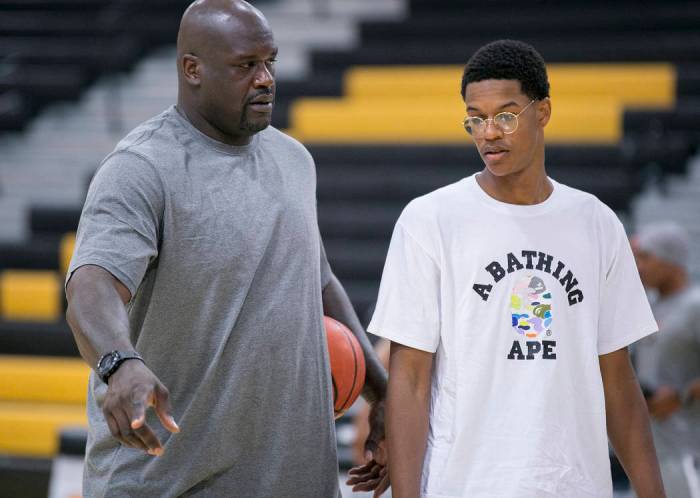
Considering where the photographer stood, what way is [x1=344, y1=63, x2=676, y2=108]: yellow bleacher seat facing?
facing the viewer

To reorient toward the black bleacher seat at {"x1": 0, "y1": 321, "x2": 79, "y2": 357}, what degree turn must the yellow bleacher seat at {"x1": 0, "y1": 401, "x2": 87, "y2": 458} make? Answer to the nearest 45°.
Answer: approximately 180°

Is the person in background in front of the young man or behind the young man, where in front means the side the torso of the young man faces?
behind

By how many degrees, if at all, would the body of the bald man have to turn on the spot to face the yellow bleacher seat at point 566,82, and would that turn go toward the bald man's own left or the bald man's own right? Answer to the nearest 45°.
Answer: approximately 90° to the bald man's own left

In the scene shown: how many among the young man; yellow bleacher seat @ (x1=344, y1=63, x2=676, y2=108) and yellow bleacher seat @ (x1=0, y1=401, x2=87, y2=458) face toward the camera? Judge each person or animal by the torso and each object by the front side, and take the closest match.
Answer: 3

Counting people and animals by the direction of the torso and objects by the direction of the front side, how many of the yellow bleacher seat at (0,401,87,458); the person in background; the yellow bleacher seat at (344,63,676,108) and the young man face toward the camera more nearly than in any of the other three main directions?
3

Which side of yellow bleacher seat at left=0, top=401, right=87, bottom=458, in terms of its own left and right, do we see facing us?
front

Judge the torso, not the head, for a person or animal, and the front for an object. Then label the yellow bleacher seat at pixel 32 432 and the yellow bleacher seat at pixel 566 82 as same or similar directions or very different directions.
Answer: same or similar directions

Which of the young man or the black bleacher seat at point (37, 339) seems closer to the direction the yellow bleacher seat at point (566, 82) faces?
the young man

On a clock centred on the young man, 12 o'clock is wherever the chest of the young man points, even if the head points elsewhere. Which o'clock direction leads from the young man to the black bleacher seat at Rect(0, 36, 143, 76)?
The black bleacher seat is roughly at 5 o'clock from the young man.

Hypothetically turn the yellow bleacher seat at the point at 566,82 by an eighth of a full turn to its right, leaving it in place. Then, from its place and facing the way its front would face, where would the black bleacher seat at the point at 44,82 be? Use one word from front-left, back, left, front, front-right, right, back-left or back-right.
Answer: front-right

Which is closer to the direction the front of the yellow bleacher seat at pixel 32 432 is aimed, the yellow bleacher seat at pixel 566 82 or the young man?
the young man

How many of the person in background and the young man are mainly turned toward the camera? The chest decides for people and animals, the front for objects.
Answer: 1

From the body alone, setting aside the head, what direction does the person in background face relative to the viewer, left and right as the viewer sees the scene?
facing to the left of the viewer

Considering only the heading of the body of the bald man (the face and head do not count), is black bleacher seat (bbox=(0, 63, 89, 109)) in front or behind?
behind

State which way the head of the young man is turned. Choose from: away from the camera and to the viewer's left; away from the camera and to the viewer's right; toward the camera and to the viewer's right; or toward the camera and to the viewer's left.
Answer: toward the camera and to the viewer's left
